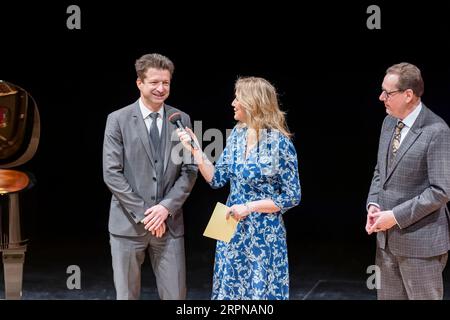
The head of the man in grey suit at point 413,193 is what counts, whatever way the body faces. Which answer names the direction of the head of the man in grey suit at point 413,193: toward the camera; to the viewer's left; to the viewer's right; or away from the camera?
to the viewer's left

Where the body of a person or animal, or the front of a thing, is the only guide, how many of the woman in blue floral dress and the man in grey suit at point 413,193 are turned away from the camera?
0

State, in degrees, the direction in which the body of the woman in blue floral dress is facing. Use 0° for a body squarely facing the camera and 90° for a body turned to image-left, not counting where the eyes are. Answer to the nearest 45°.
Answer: approximately 45°

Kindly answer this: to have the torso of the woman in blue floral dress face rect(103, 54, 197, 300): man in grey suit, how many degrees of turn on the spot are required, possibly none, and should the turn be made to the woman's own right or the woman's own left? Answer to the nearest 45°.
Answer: approximately 45° to the woman's own right

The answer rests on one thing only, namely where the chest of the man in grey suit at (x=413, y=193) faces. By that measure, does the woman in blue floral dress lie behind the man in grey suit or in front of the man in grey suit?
in front

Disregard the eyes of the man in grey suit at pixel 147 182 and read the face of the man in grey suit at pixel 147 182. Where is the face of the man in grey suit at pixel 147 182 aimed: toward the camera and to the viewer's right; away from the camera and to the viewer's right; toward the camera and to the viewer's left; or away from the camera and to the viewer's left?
toward the camera and to the viewer's right

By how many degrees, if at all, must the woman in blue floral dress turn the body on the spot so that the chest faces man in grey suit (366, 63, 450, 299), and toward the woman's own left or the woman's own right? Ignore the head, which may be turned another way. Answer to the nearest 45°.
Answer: approximately 135° to the woman's own left

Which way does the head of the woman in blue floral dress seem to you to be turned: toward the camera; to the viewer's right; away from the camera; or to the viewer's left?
to the viewer's left

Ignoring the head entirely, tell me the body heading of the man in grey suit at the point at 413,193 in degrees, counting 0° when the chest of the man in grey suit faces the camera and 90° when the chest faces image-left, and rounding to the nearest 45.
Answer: approximately 45°
